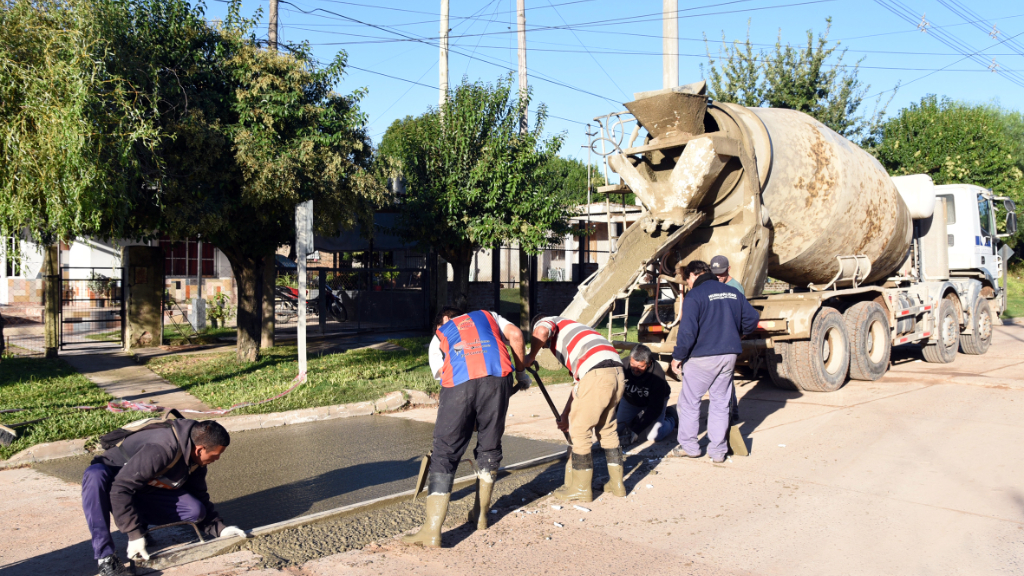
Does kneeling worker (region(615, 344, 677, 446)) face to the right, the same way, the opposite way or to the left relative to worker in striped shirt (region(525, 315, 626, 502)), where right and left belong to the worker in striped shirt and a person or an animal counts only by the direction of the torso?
to the left

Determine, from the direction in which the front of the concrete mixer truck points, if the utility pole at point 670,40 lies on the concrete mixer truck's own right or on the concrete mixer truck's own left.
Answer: on the concrete mixer truck's own left

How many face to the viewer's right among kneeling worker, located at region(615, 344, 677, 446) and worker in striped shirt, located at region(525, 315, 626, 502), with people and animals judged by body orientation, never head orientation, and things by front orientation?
0

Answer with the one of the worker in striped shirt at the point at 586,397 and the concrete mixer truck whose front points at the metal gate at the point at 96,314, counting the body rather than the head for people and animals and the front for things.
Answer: the worker in striped shirt

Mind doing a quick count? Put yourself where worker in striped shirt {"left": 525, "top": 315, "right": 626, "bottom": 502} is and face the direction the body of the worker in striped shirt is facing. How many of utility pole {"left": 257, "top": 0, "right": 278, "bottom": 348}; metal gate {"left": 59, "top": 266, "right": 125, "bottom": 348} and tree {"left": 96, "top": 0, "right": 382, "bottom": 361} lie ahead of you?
3

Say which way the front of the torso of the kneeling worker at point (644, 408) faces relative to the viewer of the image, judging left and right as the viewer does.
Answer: facing the viewer and to the left of the viewer

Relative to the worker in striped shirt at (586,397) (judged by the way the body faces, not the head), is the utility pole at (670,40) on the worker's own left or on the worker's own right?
on the worker's own right

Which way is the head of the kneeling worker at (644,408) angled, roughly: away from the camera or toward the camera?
toward the camera

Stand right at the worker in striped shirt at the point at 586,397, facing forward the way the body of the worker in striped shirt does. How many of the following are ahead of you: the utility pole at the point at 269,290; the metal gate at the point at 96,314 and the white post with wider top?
3

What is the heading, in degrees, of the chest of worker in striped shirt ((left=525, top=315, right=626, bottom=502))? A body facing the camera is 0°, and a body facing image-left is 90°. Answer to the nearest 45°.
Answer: approximately 135°

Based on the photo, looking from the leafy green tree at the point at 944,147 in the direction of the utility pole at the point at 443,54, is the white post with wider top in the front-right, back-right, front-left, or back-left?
front-left
